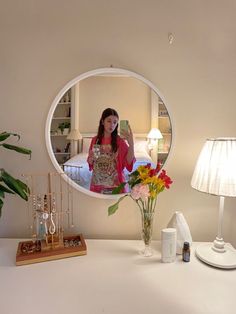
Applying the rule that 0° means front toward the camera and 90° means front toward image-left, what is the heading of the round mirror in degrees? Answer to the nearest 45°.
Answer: approximately 0°
